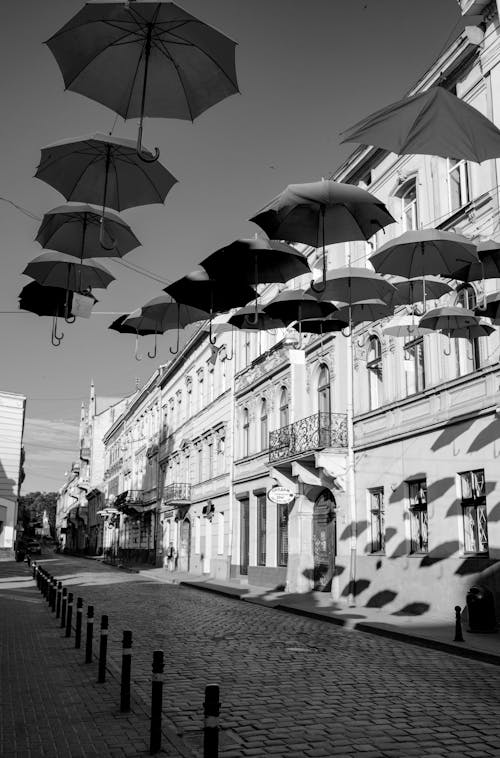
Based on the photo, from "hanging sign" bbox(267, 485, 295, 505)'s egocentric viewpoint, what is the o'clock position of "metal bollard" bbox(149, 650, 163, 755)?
The metal bollard is roughly at 12 o'clock from the hanging sign.

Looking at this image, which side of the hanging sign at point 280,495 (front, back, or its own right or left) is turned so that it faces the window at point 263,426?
back

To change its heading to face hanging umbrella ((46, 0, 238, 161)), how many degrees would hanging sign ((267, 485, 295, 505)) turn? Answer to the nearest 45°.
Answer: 0° — it already faces it

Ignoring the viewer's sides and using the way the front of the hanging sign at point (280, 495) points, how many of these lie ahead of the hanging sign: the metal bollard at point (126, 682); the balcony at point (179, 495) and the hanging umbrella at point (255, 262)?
2

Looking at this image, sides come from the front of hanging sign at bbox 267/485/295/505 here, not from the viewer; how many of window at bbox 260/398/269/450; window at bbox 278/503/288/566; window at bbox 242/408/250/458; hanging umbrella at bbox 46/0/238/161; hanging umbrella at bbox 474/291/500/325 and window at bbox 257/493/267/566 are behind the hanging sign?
4

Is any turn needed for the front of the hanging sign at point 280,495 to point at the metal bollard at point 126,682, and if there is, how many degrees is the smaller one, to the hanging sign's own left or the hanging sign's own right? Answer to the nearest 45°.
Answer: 0° — it already faces it

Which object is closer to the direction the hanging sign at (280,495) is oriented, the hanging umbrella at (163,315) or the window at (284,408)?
the hanging umbrella

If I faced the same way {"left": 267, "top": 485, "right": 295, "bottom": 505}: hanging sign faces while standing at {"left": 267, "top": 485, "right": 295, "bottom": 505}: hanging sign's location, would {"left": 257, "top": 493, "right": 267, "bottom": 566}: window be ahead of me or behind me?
behind

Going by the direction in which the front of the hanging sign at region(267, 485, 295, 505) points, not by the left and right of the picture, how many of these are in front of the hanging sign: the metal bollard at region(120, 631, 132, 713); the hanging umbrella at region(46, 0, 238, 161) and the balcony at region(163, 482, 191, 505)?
2

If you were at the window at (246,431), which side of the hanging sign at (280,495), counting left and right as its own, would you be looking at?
back

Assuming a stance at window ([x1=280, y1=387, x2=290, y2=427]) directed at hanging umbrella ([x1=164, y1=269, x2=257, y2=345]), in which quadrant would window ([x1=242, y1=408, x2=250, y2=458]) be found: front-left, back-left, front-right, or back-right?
back-right

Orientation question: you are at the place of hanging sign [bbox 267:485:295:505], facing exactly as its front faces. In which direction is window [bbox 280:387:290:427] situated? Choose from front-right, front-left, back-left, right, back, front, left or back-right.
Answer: back
